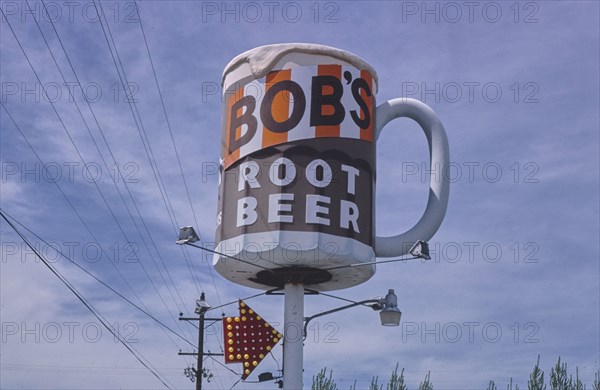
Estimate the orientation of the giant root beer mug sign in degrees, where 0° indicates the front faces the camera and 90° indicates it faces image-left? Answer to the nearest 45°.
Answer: approximately 0°

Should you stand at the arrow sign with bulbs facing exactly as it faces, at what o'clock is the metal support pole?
The metal support pole is roughly at 9 o'clock from the arrow sign with bulbs.

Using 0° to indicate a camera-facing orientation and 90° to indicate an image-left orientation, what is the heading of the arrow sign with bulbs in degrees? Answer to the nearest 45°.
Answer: approximately 0°

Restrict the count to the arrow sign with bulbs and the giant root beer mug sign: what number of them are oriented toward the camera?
2
